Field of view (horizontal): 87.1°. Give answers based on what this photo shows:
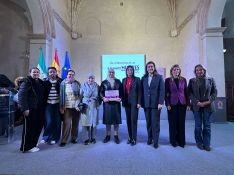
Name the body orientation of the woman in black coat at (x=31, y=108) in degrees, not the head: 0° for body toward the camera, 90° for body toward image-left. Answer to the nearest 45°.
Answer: approximately 315°

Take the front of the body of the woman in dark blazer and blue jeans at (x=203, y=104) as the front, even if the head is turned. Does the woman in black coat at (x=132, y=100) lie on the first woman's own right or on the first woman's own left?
on the first woman's own right

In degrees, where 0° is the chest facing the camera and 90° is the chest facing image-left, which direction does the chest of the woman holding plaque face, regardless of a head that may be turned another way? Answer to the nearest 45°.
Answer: approximately 0°

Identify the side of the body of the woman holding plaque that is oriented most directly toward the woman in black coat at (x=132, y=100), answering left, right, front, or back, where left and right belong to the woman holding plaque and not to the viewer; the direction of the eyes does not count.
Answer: left

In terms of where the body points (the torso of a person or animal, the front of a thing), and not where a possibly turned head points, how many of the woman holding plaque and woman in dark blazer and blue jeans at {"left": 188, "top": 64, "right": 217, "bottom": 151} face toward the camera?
2

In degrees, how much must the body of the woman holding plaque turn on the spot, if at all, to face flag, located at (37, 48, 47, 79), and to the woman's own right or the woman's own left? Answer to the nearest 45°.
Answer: approximately 135° to the woman's own right

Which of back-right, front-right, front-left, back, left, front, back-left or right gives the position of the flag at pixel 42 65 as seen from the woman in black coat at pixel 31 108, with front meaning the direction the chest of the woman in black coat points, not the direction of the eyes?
back-left

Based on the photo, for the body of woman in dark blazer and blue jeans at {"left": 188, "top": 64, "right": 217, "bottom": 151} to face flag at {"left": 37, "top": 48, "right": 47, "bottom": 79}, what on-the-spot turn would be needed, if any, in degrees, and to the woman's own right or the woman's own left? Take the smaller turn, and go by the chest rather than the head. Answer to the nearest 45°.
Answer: approximately 90° to the woman's own right
